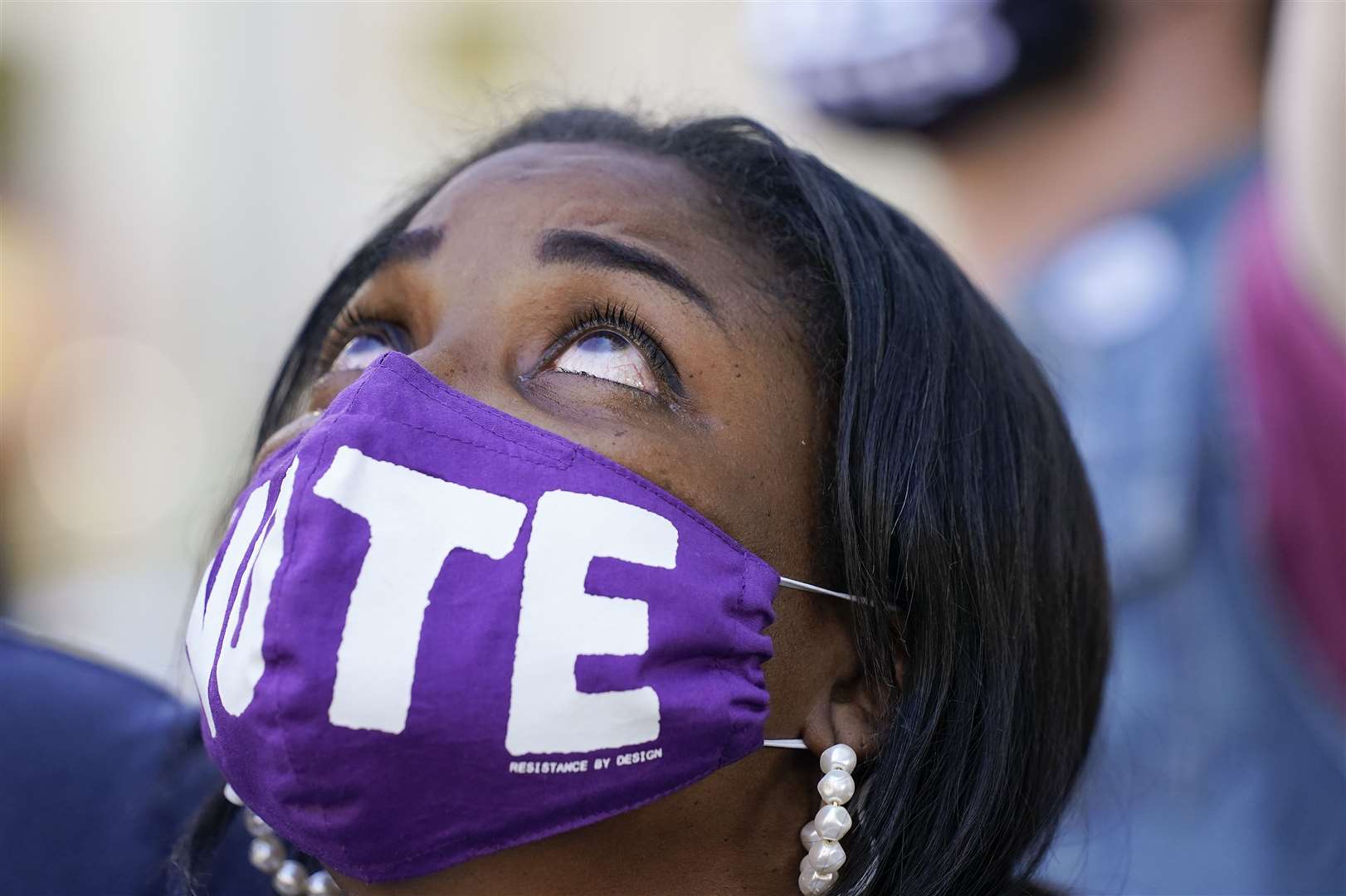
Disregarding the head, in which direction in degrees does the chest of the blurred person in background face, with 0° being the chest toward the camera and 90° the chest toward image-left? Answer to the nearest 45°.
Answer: approximately 45°
